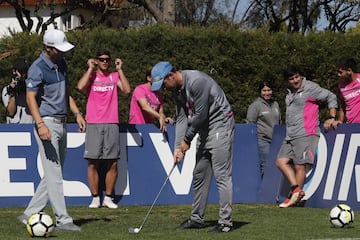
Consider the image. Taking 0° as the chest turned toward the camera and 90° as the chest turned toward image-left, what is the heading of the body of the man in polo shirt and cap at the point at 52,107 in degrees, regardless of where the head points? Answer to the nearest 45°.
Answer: approximately 315°

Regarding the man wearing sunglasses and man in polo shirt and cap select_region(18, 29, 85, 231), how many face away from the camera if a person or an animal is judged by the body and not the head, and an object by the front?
0

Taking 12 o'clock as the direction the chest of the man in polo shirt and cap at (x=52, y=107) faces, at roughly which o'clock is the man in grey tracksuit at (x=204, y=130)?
the man in grey tracksuit at (x=204, y=130) is roughly at 11 o'clock from the man in polo shirt and cap at (x=52, y=107).

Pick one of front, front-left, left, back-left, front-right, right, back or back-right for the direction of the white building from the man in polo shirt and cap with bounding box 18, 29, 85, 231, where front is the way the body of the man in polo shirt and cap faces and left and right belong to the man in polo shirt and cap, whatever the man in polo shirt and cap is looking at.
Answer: back-left

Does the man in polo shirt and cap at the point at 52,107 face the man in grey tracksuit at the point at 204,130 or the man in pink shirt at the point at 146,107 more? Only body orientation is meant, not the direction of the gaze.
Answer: the man in grey tracksuit

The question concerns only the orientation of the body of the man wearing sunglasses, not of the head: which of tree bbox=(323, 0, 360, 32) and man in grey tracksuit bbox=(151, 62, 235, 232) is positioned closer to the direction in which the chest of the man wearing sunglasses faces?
the man in grey tracksuit
